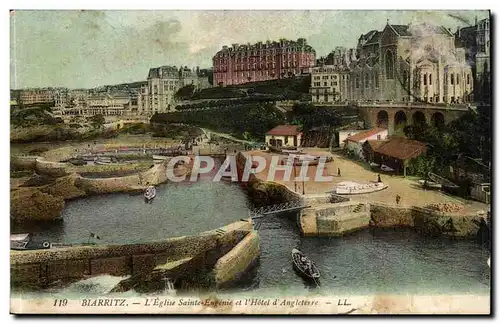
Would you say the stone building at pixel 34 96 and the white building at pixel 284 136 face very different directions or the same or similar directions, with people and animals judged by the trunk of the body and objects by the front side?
same or similar directions

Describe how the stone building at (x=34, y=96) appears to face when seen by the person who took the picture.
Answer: facing the viewer

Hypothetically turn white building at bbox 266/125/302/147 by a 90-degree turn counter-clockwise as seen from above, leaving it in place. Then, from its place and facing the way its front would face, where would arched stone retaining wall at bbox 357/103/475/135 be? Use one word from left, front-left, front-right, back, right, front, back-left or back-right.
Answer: front

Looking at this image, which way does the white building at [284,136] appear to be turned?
toward the camera
